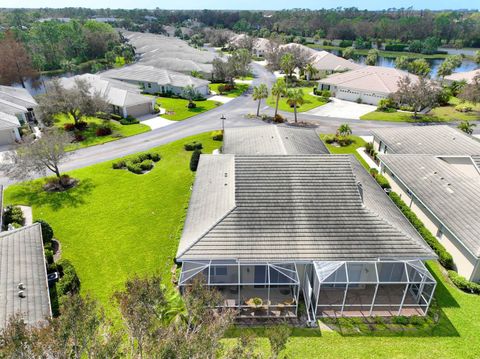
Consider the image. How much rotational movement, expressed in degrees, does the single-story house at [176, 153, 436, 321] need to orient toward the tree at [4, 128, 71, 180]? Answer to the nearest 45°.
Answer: approximately 90° to its left

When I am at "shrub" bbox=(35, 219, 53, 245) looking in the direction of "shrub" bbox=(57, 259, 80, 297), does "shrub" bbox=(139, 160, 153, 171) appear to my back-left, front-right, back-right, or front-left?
back-left

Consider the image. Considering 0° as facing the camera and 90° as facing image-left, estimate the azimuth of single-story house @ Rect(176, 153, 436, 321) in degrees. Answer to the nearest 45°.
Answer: approximately 180°

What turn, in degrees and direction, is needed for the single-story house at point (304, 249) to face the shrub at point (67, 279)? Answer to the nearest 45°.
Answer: approximately 90° to its left

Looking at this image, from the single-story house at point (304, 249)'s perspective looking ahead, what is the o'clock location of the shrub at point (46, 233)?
The shrub is roughly at 9 o'clock from the single-story house.

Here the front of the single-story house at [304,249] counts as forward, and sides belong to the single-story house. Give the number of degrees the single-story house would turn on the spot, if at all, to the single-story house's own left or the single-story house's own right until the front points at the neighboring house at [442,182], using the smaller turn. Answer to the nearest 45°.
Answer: approximately 45° to the single-story house's own right

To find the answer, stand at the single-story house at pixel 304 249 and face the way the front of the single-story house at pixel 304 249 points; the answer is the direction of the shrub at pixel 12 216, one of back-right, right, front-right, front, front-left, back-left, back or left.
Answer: left

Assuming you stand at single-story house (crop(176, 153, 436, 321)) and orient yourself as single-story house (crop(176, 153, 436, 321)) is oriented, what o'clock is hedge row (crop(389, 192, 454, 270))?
The hedge row is roughly at 2 o'clock from the single-story house.
